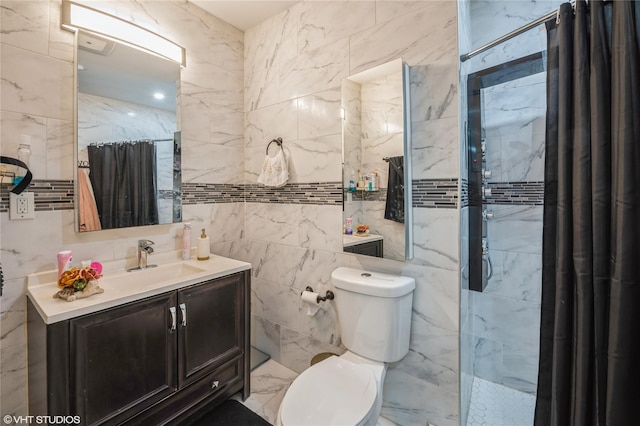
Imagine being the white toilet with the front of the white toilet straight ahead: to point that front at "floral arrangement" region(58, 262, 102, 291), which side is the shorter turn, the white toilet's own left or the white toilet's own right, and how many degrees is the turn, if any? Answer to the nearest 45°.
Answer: approximately 45° to the white toilet's own right

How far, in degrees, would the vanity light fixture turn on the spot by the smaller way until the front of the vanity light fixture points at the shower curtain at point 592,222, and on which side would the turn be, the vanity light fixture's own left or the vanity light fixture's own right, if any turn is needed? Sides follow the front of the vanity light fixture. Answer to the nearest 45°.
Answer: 0° — it already faces it

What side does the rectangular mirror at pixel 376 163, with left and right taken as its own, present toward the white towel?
right

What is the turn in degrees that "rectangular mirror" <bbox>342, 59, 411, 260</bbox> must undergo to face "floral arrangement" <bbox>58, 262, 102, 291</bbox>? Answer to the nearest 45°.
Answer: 0° — it already faces it

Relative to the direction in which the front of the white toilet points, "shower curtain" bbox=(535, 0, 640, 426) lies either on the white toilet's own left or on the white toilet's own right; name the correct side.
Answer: on the white toilet's own left

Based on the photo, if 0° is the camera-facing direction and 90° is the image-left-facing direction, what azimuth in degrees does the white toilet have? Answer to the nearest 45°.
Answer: approximately 45°
